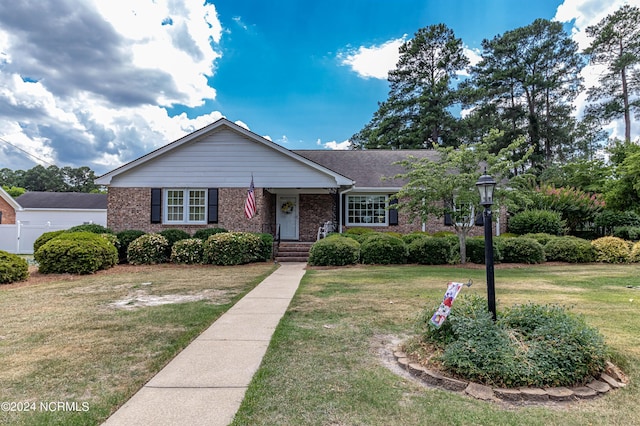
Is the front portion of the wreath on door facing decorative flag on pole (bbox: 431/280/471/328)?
yes

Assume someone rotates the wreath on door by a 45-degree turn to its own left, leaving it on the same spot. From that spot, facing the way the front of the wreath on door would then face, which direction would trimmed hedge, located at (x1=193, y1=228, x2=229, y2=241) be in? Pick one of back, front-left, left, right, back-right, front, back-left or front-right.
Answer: right

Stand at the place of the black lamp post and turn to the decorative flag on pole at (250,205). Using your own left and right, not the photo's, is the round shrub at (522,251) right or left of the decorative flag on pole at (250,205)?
right

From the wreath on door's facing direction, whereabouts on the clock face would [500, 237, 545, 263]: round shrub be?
The round shrub is roughly at 10 o'clock from the wreath on door.

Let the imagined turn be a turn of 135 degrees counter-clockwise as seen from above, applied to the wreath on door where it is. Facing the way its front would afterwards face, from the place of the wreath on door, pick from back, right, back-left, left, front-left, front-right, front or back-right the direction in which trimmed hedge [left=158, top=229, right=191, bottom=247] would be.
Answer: back

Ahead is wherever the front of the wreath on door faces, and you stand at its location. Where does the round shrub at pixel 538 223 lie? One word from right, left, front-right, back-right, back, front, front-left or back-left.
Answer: left

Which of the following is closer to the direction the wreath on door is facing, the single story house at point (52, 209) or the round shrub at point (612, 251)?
the round shrub

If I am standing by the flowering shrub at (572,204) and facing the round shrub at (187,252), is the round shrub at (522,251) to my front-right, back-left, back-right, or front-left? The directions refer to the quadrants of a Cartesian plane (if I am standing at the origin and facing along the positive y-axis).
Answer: front-left

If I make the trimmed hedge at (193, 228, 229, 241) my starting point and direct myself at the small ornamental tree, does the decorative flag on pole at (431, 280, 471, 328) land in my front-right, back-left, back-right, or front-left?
front-right

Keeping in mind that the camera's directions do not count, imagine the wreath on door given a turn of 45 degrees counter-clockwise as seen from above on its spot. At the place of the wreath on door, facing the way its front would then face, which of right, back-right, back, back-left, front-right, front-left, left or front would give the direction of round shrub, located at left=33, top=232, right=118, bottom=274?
right

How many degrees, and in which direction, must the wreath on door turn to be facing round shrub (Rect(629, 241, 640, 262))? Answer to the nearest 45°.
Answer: approximately 45° to its left

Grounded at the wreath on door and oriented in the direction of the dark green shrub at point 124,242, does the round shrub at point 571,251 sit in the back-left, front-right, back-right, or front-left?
back-left

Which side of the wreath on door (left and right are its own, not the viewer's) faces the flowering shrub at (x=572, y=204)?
left

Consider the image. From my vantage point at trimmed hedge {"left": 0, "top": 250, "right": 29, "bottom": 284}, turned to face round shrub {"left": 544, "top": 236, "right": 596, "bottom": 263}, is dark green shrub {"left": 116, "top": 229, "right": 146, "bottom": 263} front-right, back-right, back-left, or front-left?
front-left

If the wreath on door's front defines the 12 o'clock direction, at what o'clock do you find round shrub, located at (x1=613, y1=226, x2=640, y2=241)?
The round shrub is roughly at 9 o'clock from the wreath on door.

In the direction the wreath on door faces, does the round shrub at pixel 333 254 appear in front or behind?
in front

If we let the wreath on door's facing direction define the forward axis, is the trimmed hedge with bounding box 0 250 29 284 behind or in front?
in front

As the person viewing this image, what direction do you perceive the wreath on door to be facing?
facing the viewer

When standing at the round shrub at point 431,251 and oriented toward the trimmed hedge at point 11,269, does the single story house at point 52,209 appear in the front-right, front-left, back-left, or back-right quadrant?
front-right

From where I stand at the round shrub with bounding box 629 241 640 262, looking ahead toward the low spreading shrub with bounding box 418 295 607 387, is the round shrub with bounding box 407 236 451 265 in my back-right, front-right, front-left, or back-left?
front-right

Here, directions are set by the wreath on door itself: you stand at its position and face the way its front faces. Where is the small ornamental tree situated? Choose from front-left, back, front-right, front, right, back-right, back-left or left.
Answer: front-left
